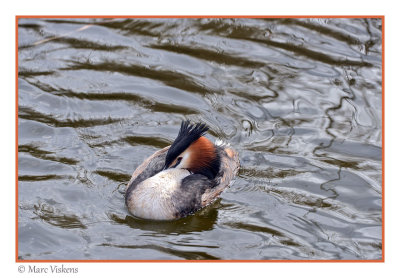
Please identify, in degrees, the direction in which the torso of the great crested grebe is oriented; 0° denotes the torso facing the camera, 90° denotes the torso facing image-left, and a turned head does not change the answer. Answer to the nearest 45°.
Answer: approximately 45°
